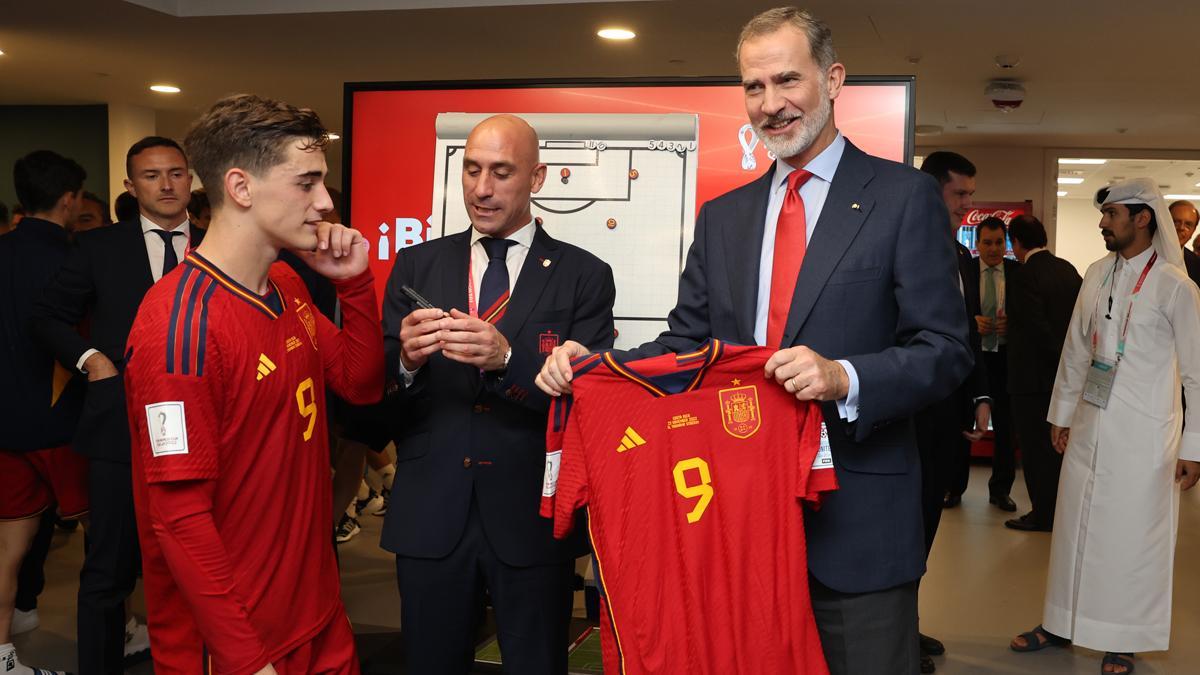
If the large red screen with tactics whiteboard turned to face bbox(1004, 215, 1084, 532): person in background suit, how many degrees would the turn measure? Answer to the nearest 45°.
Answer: approximately 135° to its left

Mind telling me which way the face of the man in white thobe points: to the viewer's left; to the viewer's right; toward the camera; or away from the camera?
to the viewer's left

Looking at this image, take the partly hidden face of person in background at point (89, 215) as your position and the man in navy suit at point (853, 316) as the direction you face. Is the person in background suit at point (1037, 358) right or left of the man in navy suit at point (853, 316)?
left

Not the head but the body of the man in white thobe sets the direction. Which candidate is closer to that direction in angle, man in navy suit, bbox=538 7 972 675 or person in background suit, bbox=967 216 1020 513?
the man in navy suit

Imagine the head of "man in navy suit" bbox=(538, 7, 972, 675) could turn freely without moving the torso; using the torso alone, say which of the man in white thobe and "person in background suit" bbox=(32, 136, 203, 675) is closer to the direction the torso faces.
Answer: the person in background suit

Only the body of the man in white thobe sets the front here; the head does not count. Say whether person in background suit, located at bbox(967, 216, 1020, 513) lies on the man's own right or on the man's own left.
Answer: on the man's own right

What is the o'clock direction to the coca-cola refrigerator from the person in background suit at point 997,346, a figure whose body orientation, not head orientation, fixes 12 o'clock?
The coca-cola refrigerator is roughly at 6 o'clock from the person in background suit.

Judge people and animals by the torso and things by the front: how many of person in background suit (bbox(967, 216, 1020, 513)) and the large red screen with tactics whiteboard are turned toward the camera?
2

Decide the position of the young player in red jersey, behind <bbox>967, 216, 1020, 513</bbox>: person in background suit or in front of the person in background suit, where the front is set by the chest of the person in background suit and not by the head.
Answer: in front
